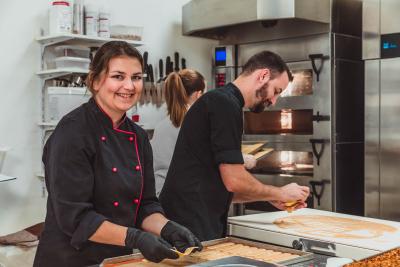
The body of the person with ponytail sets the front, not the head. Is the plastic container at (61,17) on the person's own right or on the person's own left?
on the person's own left

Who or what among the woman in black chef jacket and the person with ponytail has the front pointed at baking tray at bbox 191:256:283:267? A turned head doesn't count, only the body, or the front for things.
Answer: the woman in black chef jacket

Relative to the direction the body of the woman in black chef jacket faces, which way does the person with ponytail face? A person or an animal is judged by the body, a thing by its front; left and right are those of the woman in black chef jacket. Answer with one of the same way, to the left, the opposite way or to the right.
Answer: to the left

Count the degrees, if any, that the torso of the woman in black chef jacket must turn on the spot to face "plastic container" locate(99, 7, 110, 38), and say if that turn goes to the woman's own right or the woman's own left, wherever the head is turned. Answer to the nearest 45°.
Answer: approximately 135° to the woman's own left

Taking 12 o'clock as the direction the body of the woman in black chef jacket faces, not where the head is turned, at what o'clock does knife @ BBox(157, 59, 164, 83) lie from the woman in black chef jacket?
The knife is roughly at 8 o'clock from the woman in black chef jacket.

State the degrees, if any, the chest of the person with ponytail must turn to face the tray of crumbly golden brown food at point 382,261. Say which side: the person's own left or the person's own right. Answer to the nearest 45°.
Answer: approximately 135° to the person's own right

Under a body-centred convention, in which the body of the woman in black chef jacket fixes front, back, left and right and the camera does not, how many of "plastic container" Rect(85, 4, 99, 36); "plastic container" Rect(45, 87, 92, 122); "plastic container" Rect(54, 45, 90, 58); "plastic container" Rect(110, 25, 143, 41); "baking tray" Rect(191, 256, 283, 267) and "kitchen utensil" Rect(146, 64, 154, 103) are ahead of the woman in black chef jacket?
1

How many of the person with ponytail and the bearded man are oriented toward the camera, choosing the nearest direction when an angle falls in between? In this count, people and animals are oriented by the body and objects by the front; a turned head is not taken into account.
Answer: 0

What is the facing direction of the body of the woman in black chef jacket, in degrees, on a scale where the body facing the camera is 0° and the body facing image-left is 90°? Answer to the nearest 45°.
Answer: approximately 315°

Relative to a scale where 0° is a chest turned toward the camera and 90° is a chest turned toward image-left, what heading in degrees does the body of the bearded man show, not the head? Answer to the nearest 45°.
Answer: approximately 270°

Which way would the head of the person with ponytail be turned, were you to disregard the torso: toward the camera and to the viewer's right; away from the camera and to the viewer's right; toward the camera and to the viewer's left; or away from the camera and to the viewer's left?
away from the camera and to the viewer's right

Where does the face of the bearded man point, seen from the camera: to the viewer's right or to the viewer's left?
to the viewer's right
